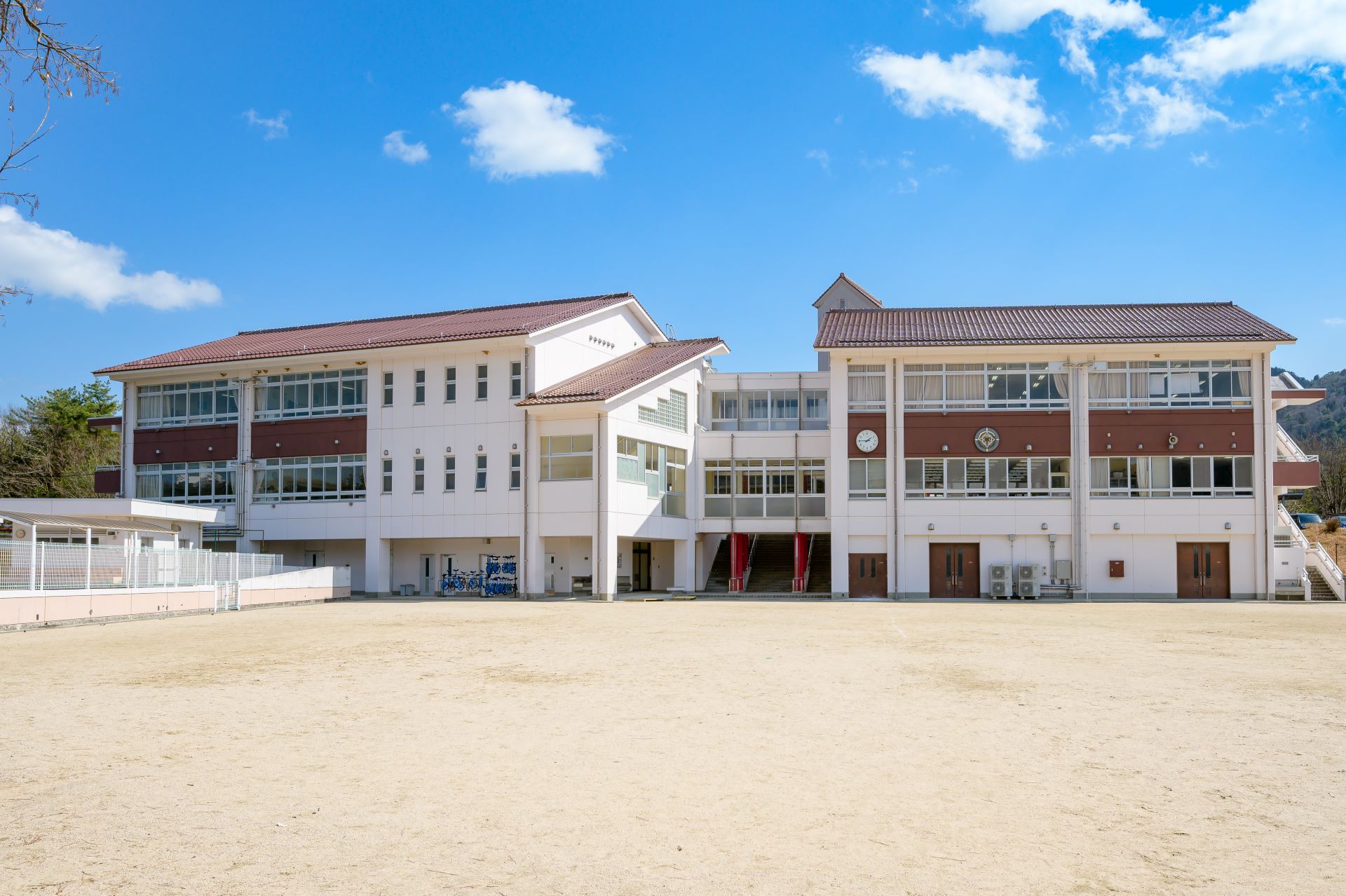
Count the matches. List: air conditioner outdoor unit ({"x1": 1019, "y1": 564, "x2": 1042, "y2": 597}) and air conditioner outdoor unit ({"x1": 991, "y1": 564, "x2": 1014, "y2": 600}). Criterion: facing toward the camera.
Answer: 2

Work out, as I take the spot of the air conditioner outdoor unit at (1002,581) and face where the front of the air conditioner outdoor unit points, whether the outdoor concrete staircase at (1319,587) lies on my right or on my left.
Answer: on my left

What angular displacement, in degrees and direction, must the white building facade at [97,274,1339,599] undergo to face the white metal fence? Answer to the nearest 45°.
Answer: approximately 45° to its right

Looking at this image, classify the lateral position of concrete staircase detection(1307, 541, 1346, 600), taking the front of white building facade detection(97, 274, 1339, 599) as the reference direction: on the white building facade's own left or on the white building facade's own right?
on the white building facade's own left

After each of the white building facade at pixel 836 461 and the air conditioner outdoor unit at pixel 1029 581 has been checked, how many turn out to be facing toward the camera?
2

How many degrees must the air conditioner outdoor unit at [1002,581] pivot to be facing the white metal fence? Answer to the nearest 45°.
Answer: approximately 45° to its right

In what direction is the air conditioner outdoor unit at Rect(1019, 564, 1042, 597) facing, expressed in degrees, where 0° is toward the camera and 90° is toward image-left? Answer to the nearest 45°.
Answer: approximately 0°
